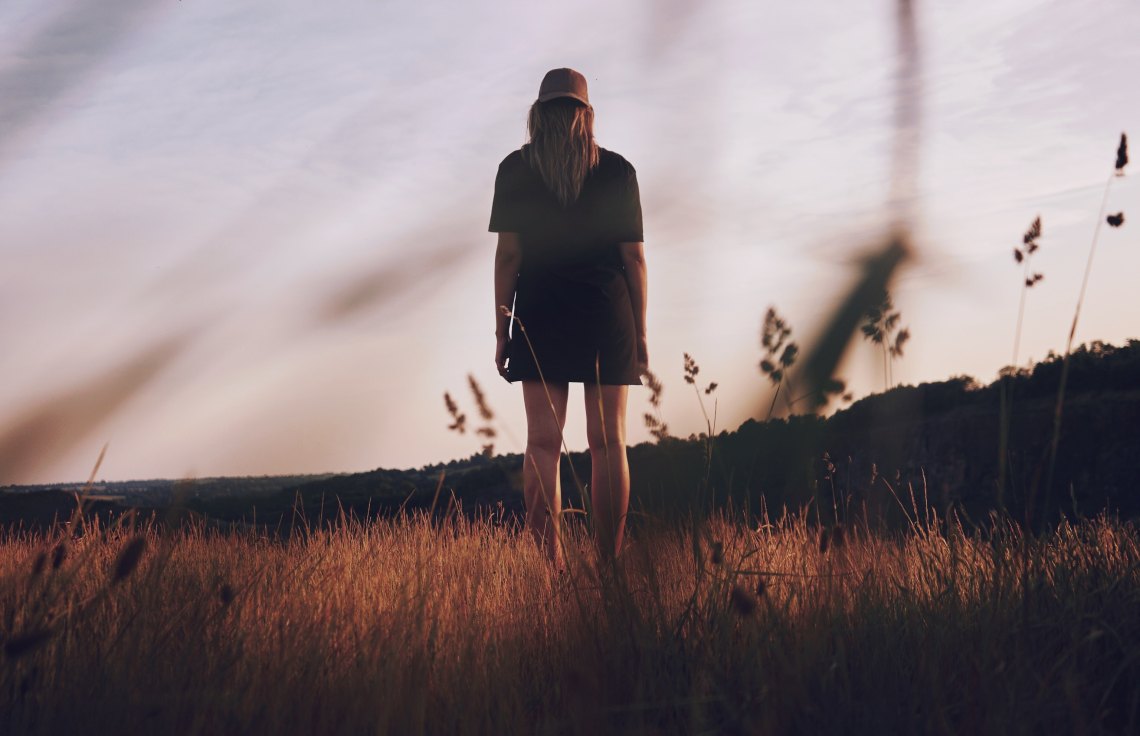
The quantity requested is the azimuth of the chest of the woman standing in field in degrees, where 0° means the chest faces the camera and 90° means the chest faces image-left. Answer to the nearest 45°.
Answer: approximately 180°

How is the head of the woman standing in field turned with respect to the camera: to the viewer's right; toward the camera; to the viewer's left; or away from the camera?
away from the camera
